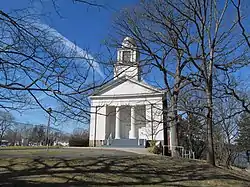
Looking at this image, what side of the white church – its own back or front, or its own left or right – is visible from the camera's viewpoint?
front
